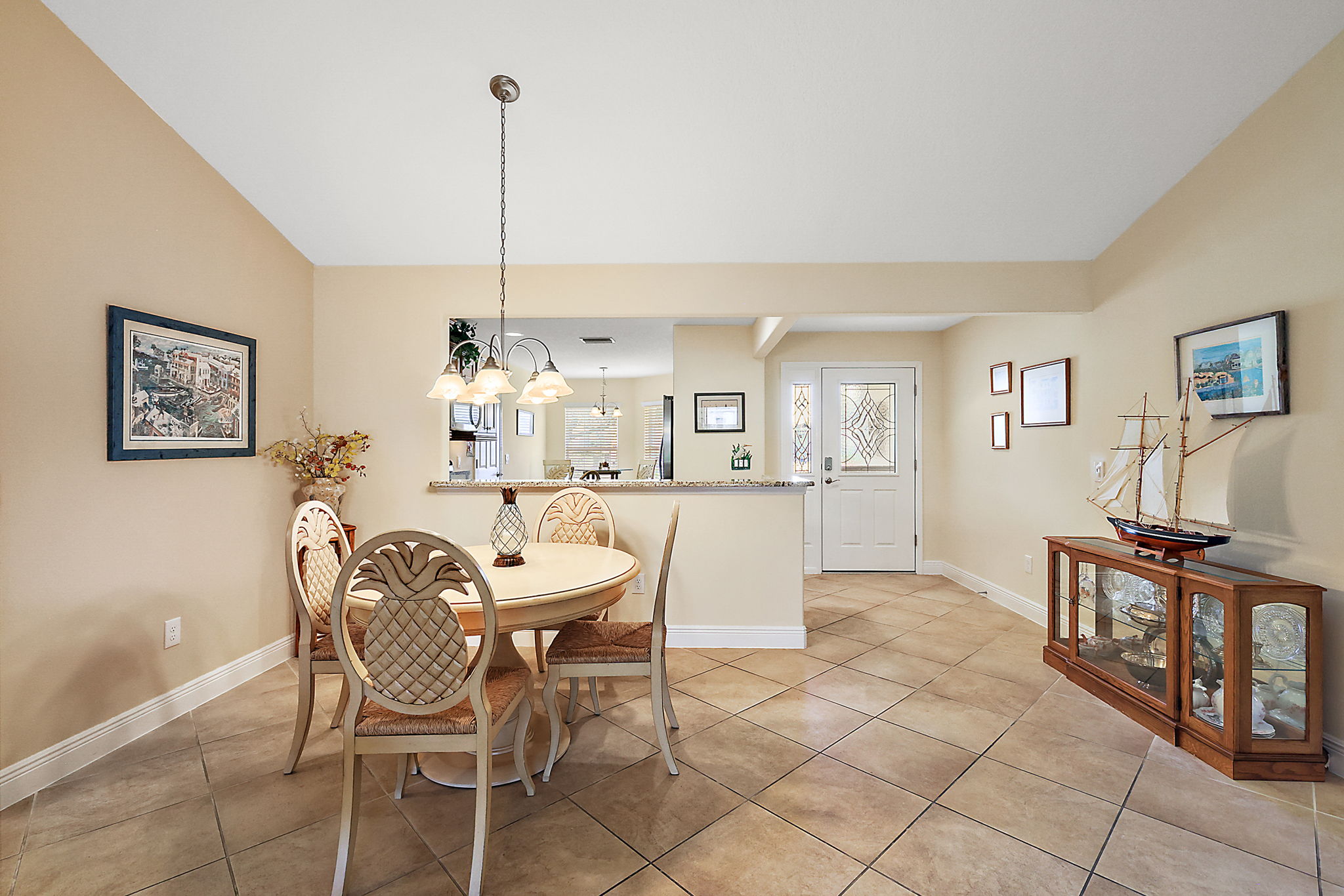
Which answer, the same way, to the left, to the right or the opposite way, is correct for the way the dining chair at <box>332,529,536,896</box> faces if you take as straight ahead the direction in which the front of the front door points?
the opposite way

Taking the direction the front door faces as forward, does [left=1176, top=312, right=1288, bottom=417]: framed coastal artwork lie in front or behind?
in front

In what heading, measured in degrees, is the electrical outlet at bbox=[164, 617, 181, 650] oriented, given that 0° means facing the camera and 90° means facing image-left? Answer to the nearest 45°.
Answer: approximately 315°

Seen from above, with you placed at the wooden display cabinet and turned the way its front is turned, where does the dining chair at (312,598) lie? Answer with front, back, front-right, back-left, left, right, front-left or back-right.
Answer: front

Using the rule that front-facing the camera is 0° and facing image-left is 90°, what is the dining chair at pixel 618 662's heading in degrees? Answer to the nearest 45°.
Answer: approximately 90°

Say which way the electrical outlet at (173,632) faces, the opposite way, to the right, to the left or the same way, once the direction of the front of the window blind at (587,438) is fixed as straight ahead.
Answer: to the left

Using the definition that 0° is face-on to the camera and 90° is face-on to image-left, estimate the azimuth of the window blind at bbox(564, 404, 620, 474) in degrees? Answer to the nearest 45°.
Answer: approximately 0°

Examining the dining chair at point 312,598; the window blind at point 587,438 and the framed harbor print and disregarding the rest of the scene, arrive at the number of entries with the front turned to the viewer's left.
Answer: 0

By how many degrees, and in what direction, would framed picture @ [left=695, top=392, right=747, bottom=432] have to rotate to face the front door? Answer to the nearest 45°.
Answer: approximately 90° to its left

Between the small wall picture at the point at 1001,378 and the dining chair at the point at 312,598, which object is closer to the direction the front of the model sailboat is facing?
the small wall picture

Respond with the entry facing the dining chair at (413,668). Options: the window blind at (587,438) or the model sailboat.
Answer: the window blind

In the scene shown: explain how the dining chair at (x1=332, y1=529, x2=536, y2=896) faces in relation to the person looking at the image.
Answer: facing away from the viewer and to the right of the viewer

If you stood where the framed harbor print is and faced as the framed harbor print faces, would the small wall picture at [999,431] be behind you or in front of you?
in front

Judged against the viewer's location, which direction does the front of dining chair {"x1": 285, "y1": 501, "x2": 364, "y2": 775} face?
facing the viewer and to the right of the viewer

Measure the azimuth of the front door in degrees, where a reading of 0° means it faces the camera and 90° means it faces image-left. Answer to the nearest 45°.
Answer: approximately 0°

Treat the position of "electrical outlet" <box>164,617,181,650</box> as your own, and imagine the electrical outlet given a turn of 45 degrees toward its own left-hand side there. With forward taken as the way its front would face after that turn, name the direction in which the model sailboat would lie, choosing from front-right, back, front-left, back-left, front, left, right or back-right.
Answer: front-right
